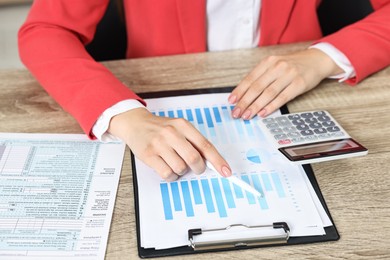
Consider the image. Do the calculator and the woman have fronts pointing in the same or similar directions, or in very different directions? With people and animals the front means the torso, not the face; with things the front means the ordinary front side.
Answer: very different directions

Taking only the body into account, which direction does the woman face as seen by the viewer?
toward the camera

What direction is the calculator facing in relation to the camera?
away from the camera
